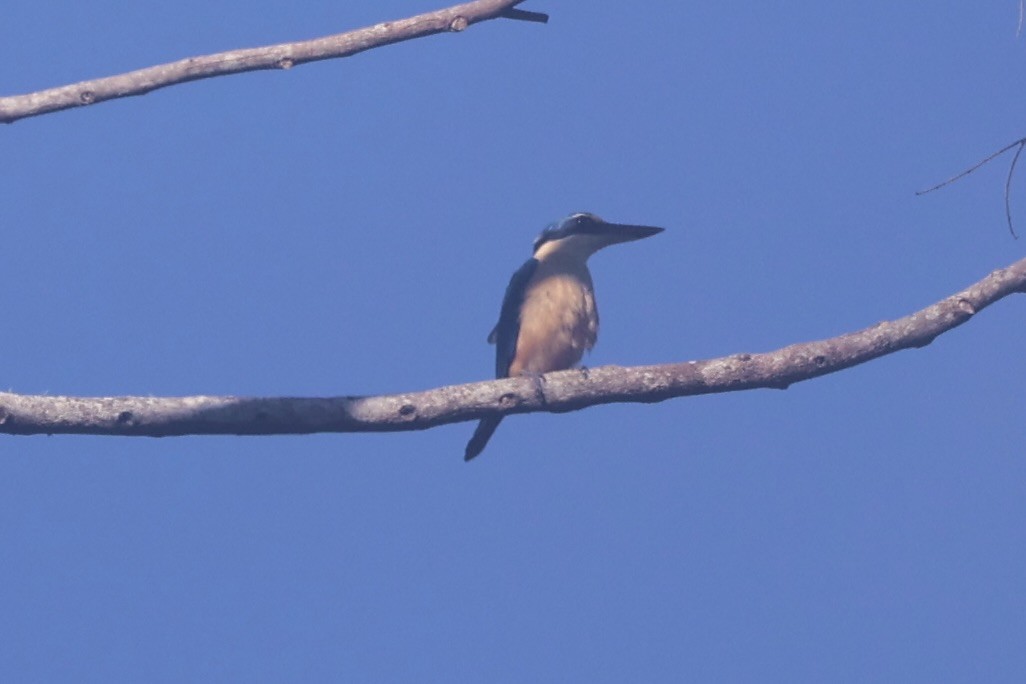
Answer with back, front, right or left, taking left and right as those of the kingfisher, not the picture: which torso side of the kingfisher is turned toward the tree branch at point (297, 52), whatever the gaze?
right

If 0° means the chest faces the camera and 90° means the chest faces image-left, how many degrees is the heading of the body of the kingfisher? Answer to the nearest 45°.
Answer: approximately 315°
